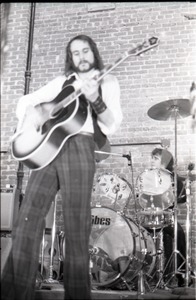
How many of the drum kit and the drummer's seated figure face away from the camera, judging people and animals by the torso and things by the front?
0

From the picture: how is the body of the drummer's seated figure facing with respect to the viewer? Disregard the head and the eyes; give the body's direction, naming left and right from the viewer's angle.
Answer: facing the viewer and to the left of the viewer

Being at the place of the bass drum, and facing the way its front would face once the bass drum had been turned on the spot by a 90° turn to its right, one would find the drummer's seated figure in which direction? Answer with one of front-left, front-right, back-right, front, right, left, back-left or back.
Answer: right
